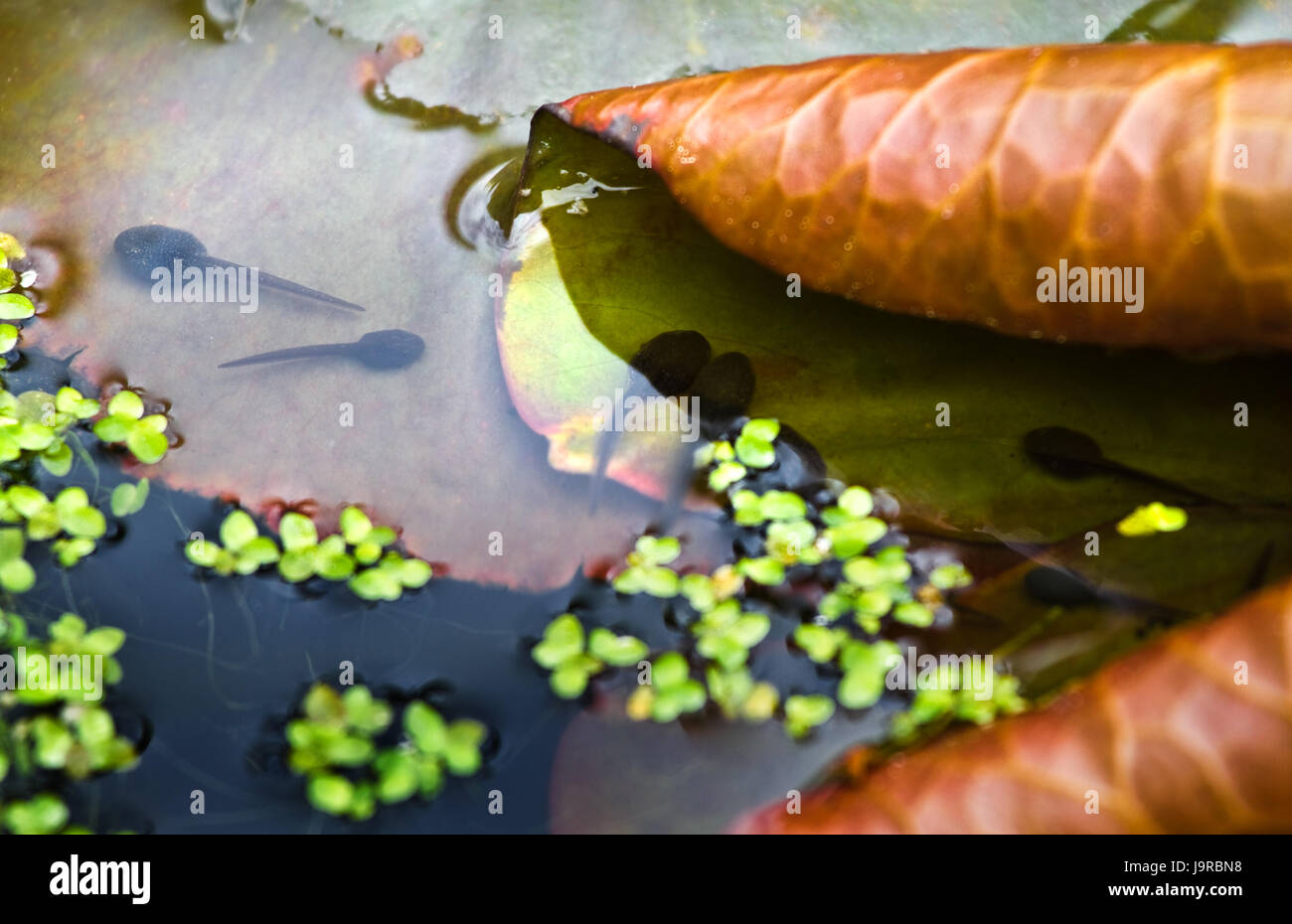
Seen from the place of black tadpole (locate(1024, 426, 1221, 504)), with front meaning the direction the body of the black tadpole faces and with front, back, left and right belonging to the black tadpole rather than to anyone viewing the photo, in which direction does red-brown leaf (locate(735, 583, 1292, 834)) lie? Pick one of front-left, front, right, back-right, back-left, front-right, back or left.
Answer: left

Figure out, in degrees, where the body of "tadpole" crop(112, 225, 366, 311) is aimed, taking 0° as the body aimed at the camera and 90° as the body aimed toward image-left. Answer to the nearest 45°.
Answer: approximately 90°

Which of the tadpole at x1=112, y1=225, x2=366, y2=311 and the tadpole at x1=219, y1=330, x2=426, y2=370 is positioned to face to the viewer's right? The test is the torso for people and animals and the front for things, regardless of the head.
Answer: the tadpole at x1=219, y1=330, x2=426, y2=370

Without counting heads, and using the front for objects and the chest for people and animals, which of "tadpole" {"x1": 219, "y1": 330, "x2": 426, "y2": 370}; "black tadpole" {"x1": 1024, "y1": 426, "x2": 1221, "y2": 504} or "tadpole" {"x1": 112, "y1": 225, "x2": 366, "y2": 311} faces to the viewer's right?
"tadpole" {"x1": 219, "y1": 330, "x2": 426, "y2": 370}

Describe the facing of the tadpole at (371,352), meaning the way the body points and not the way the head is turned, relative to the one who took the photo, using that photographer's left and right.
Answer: facing to the right of the viewer

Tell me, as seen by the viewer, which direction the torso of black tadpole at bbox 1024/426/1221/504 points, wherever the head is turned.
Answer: to the viewer's left
